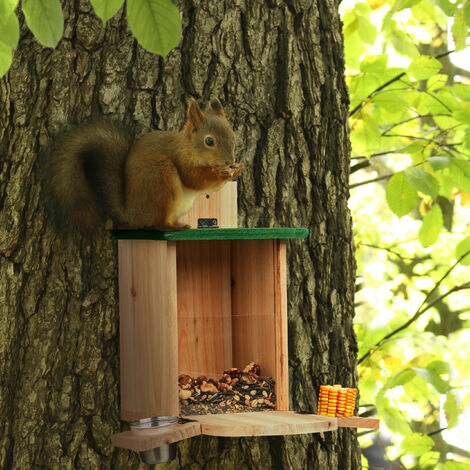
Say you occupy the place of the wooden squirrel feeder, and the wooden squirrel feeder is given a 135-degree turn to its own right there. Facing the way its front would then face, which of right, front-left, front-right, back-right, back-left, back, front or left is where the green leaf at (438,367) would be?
back-right

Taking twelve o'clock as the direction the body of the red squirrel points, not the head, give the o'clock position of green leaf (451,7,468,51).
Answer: The green leaf is roughly at 11 o'clock from the red squirrel.

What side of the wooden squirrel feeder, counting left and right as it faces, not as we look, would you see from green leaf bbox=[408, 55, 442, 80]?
left

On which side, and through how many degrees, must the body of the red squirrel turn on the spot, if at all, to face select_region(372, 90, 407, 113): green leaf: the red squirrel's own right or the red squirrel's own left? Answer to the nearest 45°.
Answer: approximately 45° to the red squirrel's own left

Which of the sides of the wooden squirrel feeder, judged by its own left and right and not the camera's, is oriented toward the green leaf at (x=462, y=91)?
left

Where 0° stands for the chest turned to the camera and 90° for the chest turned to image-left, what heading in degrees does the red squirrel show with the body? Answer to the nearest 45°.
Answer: approximately 270°

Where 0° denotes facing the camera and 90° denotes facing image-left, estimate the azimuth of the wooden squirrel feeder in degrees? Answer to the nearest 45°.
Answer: approximately 315°

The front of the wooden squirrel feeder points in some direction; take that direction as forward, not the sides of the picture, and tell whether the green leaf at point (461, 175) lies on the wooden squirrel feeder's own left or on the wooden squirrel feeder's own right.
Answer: on the wooden squirrel feeder's own left

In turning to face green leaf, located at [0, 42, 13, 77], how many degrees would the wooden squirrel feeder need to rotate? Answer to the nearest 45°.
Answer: approximately 45° to its right
